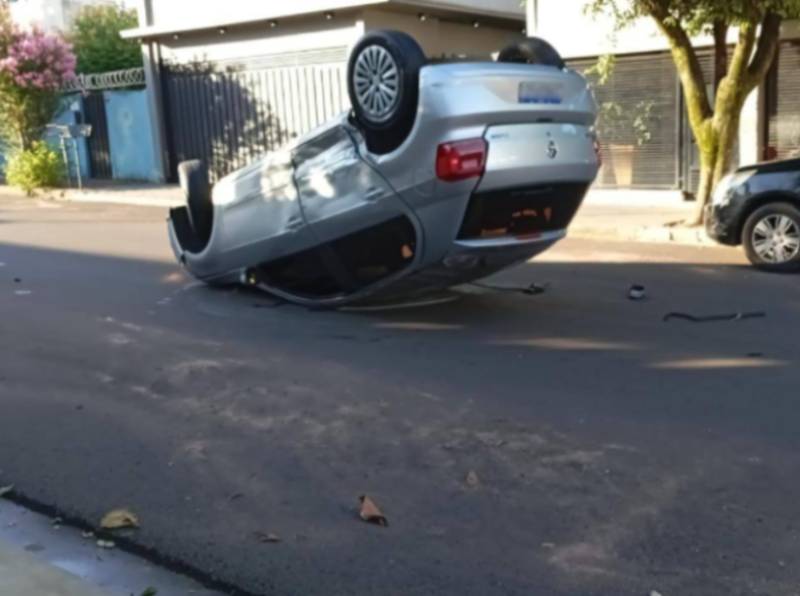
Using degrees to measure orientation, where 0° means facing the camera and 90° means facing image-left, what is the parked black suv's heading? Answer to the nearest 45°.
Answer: approximately 90°

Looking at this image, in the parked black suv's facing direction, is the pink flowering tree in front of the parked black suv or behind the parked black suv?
in front

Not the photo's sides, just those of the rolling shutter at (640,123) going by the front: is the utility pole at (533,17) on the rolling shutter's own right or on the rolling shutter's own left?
on the rolling shutter's own right

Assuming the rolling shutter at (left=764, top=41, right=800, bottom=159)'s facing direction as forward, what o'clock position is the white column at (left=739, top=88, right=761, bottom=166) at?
The white column is roughly at 3 o'clock from the rolling shutter.

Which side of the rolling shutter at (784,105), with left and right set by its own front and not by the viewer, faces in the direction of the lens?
front

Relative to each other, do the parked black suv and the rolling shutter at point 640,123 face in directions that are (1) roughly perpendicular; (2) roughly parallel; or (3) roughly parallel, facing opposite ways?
roughly perpendicular

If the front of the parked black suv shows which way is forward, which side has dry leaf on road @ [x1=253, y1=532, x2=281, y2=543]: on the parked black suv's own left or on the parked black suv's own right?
on the parked black suv's own left

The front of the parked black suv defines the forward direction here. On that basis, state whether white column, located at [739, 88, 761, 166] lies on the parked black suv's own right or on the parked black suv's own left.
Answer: on the parked black suv's own right

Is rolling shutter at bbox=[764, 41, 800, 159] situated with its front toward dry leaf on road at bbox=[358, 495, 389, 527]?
yes

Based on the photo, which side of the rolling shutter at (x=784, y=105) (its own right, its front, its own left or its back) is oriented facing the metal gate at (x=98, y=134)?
right

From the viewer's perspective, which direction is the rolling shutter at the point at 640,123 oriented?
toward the camera

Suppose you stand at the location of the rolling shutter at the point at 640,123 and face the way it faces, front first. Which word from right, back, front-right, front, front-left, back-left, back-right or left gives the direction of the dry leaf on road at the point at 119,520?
front

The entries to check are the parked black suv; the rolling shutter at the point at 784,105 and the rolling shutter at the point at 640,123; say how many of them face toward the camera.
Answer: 2

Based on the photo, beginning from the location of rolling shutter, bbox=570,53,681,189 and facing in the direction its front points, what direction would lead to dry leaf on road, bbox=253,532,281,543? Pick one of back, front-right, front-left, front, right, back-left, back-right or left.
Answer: front

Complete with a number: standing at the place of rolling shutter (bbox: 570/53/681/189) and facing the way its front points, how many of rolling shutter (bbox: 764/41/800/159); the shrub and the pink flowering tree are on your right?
2

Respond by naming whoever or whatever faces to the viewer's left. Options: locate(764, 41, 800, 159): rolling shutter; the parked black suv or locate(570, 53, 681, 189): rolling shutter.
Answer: the parked black suv
